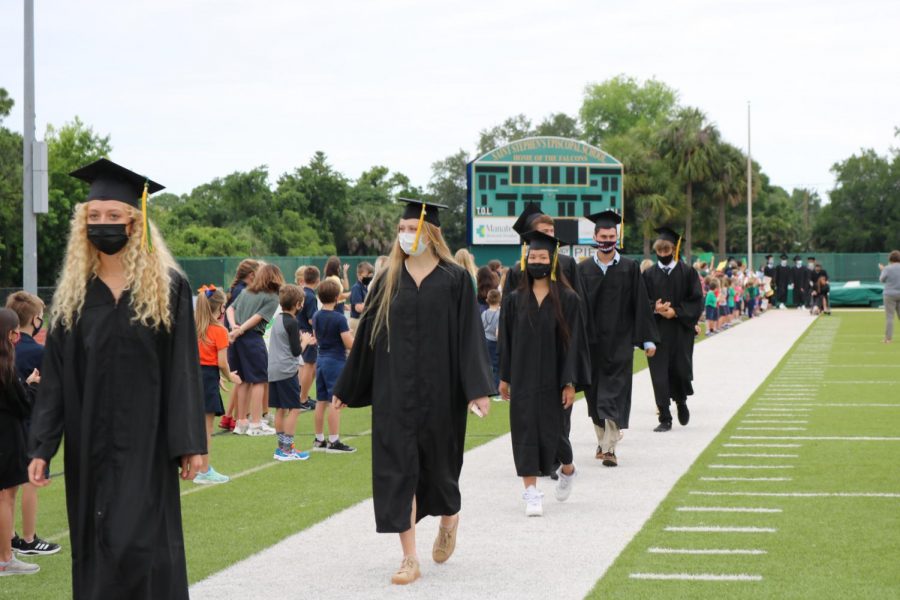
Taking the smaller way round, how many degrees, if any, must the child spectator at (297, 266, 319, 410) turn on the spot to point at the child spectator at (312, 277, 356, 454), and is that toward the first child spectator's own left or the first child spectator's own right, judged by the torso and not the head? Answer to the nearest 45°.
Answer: approximately 90° to the first child spectator's own right

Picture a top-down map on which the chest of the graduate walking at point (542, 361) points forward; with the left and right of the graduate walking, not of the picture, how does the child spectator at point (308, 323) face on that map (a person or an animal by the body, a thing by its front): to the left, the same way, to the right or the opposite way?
to the left

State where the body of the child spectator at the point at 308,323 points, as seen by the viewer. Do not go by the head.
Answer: to the viewer's right

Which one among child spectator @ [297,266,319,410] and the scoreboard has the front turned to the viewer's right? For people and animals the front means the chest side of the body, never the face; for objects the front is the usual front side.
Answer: the child spectator

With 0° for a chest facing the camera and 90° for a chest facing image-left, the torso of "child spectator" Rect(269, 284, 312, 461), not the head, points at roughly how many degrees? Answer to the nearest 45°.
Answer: approximately 270°

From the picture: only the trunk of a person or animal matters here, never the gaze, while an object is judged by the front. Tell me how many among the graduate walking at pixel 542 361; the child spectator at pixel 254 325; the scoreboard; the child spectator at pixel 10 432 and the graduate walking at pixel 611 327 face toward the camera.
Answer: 3

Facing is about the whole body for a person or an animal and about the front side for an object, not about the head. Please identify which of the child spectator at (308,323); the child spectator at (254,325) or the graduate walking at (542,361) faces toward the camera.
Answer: the graduate walking

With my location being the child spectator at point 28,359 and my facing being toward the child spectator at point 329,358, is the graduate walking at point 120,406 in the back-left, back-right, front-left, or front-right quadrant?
back-right

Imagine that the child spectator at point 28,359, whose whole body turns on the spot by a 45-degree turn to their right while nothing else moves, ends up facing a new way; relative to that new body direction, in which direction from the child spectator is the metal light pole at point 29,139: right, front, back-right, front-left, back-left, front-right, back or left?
back-left

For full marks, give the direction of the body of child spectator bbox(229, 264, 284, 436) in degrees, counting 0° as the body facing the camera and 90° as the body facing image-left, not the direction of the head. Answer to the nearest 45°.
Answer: approximately 225°

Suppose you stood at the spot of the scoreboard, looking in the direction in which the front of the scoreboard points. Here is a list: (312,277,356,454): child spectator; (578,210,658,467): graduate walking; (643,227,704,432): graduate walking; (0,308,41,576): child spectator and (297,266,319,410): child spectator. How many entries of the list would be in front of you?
5

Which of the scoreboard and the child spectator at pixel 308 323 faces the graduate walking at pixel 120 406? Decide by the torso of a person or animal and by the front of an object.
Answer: the scoreboard

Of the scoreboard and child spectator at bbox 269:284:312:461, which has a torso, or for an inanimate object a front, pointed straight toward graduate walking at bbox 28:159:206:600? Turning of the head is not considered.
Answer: the scoreboard
